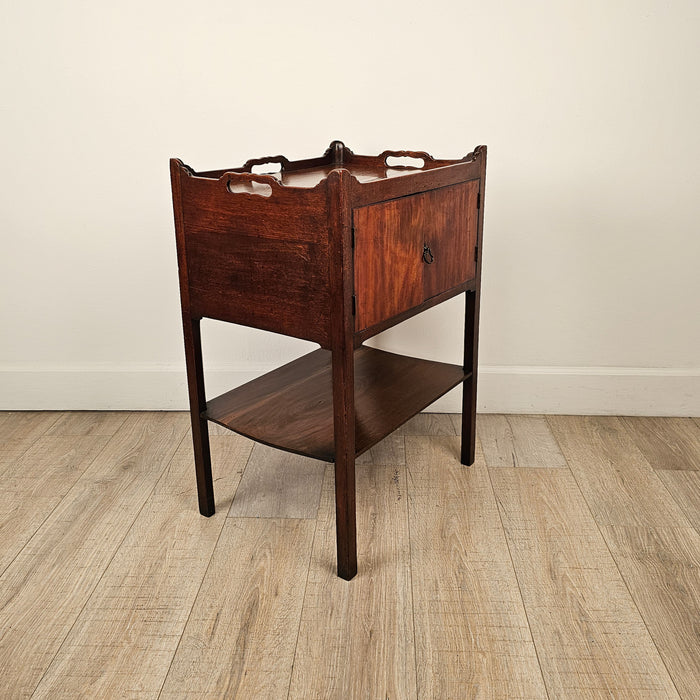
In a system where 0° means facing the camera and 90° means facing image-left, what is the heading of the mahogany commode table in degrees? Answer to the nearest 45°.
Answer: approximately 315°
